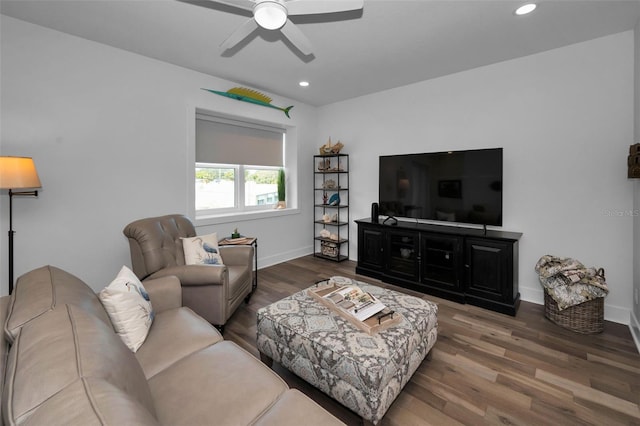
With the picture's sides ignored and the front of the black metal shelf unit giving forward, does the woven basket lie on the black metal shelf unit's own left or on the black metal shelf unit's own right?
on the black metal shelf unit's own left

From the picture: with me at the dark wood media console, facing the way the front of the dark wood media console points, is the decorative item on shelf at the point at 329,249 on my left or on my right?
on my right

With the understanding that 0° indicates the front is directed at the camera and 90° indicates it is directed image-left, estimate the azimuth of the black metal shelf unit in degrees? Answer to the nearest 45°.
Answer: approximately 45°

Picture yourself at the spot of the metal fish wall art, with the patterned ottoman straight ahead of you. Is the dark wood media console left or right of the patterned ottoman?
left

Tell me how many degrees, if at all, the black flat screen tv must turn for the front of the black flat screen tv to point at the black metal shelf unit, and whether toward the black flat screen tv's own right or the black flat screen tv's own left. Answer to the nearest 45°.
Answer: approximately 90° to the black flat screen tv's own right

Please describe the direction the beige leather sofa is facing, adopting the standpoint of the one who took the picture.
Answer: facing away from the viewer and to the right of the viewer
